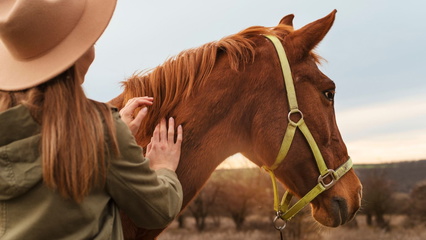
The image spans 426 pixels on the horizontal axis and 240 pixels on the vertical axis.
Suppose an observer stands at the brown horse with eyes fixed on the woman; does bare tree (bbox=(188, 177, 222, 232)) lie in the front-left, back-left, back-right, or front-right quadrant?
back-right

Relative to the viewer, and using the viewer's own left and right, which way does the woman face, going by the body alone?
facing away from the viewer and to the right of the viewer

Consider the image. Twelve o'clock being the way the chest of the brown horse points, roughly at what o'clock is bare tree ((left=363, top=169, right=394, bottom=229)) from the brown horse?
The bare tree is roughly at 10 o'clock from the brown horse.

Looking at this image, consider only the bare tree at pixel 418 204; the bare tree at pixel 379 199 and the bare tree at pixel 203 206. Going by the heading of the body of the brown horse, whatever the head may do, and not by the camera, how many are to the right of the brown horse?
0

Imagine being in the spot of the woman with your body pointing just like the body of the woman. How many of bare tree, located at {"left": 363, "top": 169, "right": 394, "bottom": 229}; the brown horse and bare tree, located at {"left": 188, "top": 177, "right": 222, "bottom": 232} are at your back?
0

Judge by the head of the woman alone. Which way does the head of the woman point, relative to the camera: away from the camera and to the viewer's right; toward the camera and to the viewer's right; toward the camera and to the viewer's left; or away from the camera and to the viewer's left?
away from the camera and to the viewer's right

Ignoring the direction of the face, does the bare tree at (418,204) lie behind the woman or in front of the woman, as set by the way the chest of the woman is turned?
in front

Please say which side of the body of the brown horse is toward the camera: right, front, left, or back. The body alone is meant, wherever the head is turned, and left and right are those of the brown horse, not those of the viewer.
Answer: right

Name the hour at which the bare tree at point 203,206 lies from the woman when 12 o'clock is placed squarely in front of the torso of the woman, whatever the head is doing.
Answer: The bare tree is roughly at 11 o'clock from the woman.

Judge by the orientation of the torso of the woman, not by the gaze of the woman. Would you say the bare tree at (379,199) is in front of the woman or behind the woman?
in front

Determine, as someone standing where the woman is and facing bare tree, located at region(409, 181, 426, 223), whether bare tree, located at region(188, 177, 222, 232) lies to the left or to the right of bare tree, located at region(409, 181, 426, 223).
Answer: left

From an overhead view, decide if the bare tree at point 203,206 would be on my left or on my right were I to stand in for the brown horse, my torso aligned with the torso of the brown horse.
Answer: on my left

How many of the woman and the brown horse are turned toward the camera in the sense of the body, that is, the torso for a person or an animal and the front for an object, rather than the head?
0
